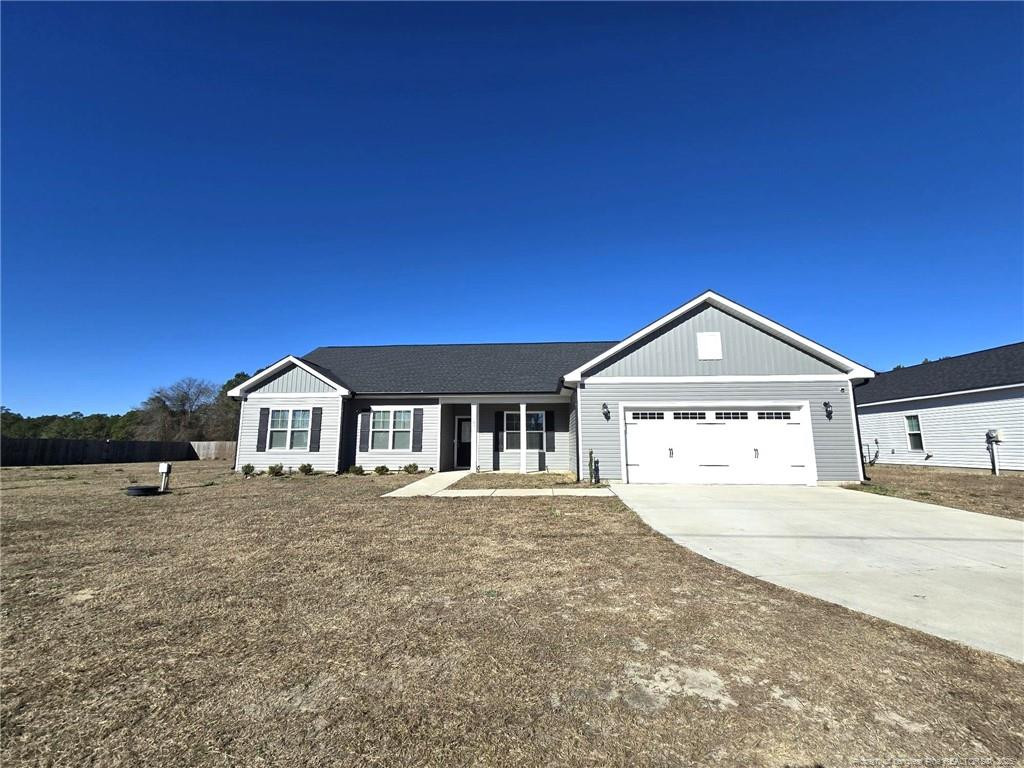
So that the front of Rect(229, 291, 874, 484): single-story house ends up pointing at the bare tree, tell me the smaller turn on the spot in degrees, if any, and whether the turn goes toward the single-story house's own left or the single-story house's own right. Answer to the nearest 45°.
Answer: approximately 135° to the single-story house's own right

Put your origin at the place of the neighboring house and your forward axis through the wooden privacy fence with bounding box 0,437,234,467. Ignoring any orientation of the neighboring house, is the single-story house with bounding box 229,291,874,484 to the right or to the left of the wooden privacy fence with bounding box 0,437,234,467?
left

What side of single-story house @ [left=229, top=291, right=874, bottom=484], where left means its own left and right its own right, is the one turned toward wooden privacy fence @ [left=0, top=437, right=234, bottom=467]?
right

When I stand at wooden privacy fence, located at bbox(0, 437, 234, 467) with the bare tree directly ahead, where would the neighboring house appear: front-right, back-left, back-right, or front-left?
back-right

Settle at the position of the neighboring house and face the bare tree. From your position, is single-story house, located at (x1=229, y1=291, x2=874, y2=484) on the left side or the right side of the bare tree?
left

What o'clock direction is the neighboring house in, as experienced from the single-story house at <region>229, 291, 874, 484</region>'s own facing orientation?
The neighboring house is roughly at 8 o'clock from the single-story house.

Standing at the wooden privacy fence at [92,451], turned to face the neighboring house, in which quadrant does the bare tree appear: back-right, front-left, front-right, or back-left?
back-left

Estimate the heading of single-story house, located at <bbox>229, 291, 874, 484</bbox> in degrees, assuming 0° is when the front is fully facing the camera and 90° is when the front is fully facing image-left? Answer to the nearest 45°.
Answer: approximately 0°
